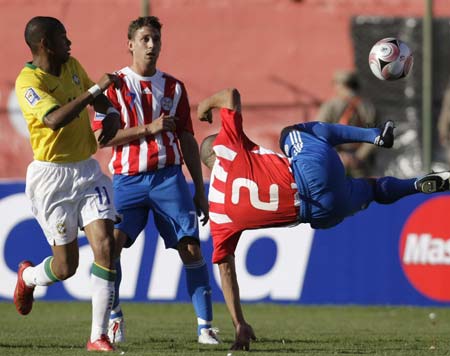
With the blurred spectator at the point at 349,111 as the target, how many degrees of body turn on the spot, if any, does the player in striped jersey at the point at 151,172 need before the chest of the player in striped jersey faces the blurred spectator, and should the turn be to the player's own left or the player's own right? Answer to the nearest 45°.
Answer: approximately 135° to the player's own left

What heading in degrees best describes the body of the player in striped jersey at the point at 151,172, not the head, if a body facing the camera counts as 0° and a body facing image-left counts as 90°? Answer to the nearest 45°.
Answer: approximately 0°

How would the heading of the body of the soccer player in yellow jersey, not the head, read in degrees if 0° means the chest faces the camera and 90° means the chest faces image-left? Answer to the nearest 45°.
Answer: approximately 315°

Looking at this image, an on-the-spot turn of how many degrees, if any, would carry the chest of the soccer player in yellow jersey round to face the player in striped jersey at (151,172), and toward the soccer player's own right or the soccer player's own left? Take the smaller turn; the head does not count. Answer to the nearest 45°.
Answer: approximately 90° to the soccer player's own left

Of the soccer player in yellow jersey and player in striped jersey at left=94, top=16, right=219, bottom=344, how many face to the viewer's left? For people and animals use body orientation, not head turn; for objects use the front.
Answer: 0

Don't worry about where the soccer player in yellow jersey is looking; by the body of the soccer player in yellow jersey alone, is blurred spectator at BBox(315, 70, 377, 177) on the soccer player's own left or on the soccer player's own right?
on the soccer player's own left
